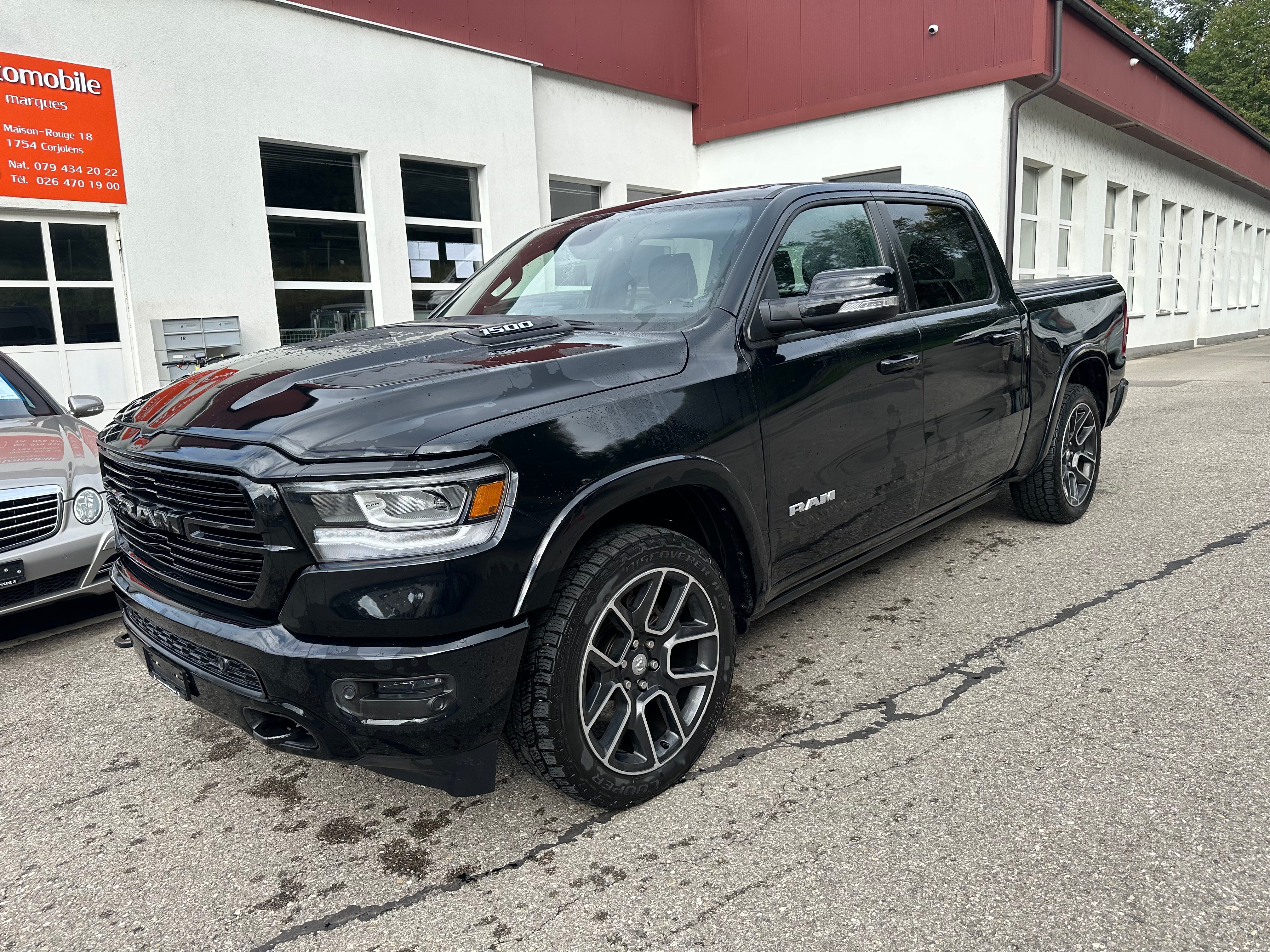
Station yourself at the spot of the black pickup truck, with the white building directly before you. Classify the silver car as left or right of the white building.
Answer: left

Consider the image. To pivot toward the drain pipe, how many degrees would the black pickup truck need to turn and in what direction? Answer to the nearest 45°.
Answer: approximately 180°

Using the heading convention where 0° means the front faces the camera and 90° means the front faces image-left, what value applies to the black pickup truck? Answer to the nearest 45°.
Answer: approximately 45°

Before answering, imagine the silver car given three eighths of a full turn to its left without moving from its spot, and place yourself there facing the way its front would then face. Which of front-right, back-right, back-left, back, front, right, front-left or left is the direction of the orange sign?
front

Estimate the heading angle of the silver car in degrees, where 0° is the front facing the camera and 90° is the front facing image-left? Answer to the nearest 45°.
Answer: approximately 315°

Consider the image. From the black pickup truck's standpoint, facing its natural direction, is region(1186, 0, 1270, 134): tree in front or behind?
behind

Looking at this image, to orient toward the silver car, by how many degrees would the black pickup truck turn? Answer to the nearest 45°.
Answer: approximately 90° to its right
